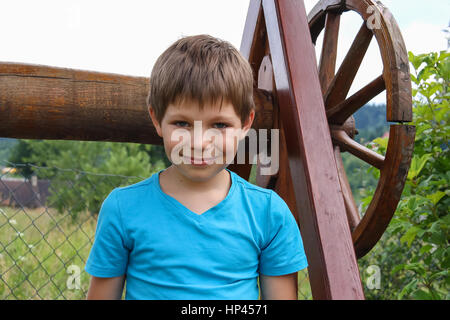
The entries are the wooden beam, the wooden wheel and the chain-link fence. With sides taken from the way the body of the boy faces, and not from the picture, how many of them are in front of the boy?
0

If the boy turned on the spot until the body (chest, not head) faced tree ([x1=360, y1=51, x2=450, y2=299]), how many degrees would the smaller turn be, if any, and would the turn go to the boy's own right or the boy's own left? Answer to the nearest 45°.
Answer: approximately 135° to the boy's own left

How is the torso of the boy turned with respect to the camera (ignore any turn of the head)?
toward the camera

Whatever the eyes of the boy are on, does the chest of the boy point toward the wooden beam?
no

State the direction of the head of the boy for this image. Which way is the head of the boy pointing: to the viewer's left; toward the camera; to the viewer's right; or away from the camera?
toward the camera

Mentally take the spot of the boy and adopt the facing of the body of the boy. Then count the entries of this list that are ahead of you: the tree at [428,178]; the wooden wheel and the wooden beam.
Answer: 0

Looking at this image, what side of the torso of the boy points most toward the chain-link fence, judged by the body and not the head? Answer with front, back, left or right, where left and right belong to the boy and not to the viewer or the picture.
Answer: back

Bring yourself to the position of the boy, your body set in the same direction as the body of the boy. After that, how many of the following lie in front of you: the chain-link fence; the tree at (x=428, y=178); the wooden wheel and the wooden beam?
0

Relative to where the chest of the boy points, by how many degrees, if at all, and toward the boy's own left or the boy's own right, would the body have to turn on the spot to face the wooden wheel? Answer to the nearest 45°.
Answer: approximately 135° to the boy's own left
